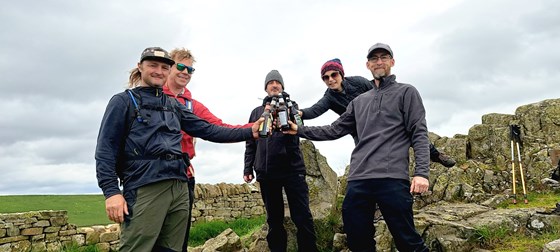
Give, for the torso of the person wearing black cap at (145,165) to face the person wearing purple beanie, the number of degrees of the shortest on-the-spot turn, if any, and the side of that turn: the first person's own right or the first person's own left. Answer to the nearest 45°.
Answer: approximately 90° to the first person's own left

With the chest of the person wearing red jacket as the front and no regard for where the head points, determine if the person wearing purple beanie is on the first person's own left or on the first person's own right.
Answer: on the first person's own left

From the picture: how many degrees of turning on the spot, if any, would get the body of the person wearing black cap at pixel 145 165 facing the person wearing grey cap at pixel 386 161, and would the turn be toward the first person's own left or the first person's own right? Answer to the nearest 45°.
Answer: approximately 45° to the first person's own left

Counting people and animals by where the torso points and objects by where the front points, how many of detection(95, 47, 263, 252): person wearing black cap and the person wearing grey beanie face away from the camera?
0

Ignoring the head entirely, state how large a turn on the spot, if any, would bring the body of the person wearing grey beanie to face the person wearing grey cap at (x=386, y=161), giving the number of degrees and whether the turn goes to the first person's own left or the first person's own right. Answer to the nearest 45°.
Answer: approximately 45° to the first person's own left

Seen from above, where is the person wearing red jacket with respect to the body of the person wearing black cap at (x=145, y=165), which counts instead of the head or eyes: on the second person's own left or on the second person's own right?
on the second person's own left

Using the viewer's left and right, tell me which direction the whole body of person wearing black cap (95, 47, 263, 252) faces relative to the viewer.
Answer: facing the viewer and to the right of the viewer

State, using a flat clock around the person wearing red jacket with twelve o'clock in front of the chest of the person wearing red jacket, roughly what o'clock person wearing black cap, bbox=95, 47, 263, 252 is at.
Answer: The person wearing black cap is roughly at 2 o'clock from the person wearing red jacket.
